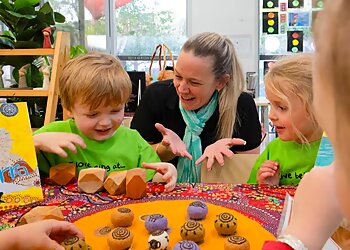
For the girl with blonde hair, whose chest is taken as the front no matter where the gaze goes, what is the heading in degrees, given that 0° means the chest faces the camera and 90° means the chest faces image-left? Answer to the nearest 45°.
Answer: approximately 45°

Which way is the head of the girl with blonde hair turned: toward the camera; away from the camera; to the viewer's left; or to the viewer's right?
to the viewer's left

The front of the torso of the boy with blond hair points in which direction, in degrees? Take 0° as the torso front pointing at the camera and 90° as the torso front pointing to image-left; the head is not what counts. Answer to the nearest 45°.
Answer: approximately 0°

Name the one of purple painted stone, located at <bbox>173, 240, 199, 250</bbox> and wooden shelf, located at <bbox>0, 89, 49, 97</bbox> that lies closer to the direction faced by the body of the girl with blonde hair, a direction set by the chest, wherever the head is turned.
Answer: the purple painted stone

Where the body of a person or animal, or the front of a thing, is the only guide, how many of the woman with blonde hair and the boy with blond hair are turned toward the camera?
2

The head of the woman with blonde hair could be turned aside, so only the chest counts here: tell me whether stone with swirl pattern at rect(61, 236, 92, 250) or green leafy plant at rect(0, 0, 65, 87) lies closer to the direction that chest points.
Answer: the stone with swirl pattern

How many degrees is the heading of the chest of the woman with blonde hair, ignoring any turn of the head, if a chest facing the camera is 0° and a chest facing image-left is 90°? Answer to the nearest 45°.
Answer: approximately 0°

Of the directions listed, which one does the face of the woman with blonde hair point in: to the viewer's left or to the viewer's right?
to the viewer's left
